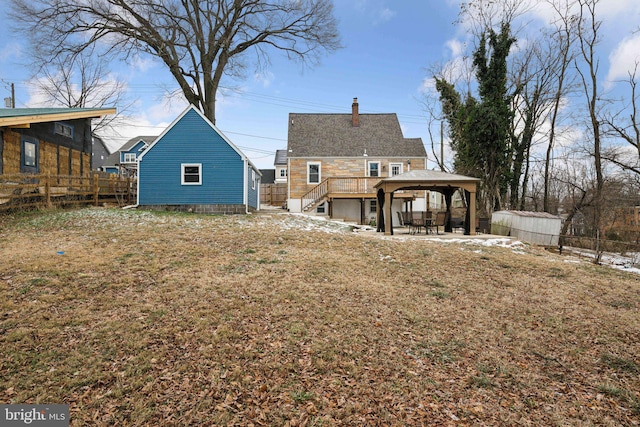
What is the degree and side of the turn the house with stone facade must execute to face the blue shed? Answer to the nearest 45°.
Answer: approximately 135° to its left

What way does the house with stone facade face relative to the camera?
away from the camera

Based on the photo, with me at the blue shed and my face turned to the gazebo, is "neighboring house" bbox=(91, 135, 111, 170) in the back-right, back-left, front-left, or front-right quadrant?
back-left

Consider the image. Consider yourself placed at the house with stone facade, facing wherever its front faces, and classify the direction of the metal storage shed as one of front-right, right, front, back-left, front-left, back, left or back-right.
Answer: back-right

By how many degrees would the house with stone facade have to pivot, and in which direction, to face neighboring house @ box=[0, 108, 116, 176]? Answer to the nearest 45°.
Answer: approximately 135° to its left

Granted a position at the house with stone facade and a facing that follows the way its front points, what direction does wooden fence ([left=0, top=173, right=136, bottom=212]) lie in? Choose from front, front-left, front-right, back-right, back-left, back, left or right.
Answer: back-left

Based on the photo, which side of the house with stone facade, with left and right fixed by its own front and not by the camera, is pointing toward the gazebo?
back
